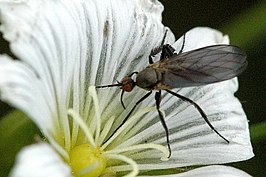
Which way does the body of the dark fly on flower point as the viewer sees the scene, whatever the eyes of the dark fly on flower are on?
to the viewer's left
